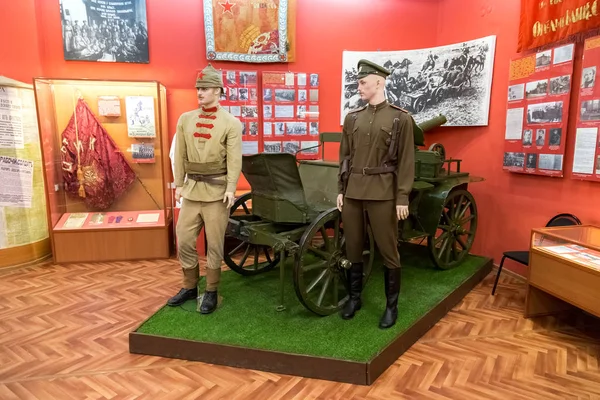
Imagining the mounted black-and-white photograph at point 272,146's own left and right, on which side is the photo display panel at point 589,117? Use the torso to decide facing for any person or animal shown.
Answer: on its left

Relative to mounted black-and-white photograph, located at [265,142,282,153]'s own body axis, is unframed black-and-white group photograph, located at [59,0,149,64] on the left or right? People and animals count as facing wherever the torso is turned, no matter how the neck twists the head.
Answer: on its right

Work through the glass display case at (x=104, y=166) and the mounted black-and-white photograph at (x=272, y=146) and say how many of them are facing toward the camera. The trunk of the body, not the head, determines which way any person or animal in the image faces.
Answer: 2

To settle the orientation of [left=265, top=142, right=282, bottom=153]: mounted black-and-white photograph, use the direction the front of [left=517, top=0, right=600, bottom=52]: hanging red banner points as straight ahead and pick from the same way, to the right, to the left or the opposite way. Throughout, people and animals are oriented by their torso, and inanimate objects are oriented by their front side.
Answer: to the left

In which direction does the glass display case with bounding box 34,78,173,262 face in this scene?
toward the camera

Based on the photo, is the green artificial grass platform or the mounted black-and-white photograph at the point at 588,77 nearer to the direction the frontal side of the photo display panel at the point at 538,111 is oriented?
the green artificial grass platform

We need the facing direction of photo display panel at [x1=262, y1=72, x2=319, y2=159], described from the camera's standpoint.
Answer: facing the viewer

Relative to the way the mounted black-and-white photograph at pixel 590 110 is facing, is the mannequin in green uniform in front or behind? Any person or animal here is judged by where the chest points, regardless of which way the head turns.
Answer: in front

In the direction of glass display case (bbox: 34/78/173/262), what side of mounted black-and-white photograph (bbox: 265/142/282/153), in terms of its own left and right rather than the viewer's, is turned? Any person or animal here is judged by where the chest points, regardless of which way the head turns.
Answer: right

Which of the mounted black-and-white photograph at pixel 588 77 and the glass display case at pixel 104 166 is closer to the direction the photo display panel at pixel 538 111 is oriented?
the glass display case

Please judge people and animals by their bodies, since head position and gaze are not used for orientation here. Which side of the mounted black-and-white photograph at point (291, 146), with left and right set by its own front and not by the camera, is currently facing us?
front

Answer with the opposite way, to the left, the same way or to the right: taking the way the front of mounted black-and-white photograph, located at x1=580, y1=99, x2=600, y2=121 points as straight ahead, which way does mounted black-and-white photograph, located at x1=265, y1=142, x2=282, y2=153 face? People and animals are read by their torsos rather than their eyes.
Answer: to the left

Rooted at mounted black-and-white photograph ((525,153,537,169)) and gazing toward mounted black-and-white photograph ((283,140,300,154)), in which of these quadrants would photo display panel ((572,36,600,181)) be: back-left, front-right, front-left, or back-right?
back-left

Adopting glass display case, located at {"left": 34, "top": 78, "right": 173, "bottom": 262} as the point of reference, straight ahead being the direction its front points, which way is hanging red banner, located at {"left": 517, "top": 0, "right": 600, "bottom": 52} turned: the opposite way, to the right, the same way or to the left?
to the right
